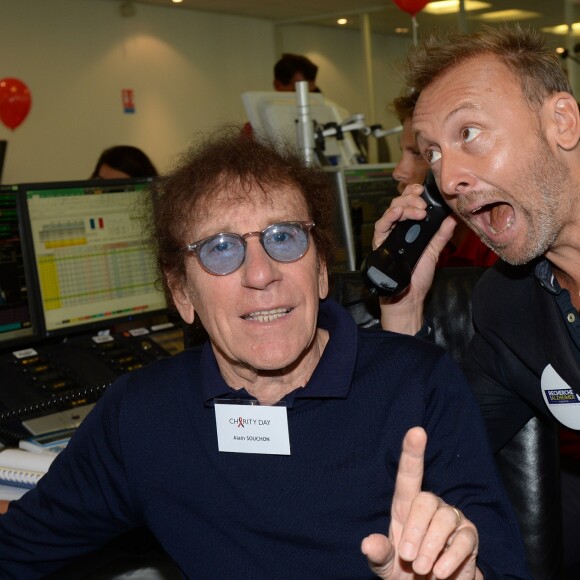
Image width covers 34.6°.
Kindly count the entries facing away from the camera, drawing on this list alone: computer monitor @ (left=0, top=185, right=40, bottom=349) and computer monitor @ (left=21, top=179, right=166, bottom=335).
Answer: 0

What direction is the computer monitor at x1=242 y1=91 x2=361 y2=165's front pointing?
away from the camera

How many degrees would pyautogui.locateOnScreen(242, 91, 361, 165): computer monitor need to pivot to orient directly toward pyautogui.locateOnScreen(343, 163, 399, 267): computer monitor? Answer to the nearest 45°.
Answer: approximately 135° to its right

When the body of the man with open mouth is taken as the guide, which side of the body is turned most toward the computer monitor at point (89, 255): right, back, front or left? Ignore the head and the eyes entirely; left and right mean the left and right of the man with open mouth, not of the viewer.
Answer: right

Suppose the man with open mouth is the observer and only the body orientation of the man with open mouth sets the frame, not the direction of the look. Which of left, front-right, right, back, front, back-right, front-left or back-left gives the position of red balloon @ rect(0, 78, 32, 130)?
right

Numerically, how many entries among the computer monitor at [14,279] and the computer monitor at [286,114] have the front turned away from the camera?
1

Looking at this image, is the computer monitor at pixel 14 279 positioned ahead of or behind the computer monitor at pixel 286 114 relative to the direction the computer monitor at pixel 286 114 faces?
behind

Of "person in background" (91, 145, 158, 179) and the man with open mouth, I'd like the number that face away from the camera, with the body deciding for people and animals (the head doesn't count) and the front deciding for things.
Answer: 0

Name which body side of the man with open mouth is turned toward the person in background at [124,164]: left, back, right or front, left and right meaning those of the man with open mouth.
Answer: right

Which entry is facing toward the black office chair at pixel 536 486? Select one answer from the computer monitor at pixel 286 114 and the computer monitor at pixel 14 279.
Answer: the computer monitor at pixel 14 279

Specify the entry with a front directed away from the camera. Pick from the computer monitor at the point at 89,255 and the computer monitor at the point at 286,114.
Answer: the computer monitor at the point at 286,114

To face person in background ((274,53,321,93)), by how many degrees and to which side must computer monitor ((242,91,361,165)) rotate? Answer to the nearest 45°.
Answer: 0° — it already faces them
